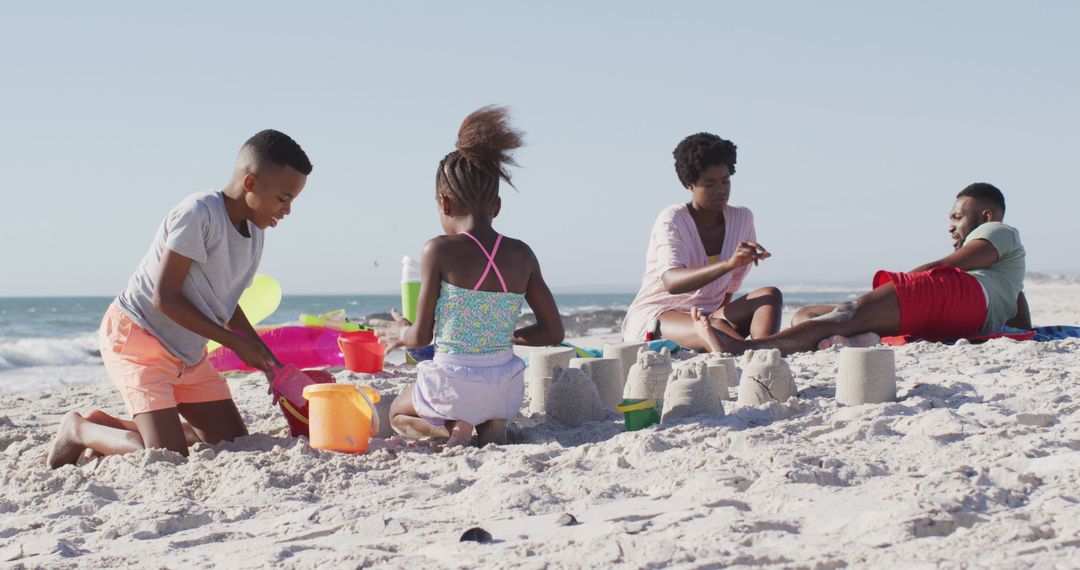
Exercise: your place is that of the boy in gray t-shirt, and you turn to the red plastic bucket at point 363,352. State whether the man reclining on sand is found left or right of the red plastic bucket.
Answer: right

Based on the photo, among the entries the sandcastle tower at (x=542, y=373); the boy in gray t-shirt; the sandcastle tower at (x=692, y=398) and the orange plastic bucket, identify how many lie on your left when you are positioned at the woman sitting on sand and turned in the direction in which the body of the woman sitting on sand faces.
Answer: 0

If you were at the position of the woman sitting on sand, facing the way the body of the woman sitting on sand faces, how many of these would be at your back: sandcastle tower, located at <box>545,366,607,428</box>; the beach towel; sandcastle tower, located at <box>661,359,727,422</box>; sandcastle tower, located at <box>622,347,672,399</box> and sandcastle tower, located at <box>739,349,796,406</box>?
0

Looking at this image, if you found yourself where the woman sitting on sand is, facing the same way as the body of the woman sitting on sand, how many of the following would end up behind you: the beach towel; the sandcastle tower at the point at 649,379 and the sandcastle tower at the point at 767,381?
0

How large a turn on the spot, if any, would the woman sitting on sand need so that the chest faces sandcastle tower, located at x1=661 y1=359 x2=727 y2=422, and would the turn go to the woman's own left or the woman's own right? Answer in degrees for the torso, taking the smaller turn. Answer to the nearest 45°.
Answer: approximately 45° to the woman's own right

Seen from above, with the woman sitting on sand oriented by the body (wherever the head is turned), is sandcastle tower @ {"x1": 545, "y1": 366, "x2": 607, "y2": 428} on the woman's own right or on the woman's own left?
on the woman's own right

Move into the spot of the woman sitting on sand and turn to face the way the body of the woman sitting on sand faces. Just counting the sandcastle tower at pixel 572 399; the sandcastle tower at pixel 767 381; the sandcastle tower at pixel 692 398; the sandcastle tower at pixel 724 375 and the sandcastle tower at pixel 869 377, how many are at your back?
0

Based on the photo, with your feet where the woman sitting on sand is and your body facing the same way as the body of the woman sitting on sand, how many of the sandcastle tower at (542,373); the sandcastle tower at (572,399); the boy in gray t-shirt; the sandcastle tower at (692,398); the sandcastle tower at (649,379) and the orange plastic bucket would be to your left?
0

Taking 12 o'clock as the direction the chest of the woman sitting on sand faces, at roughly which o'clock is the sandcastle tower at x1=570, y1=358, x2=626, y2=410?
The sandcastle tower is roughly at 2 o'clock from the woman sitting on sand.

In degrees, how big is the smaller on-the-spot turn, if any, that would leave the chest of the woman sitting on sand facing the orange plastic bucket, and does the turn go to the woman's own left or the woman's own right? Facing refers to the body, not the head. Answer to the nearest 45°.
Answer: approximately 90° to the woman's own right

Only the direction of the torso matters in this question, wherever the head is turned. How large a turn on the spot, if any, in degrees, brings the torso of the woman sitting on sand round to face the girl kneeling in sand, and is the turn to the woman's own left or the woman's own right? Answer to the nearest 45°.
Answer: approximately 45° to the woman's own right

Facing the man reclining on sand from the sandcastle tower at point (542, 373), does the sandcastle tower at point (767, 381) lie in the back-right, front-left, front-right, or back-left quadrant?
front-right

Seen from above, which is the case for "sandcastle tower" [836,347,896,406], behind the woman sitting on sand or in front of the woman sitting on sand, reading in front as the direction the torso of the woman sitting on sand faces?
in front

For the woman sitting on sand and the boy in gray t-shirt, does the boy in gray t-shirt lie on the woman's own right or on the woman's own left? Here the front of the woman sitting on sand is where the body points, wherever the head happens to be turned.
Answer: on the woman's own right

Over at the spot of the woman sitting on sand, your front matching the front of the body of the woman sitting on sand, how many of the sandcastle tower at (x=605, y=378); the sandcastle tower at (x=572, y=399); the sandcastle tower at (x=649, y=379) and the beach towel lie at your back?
0

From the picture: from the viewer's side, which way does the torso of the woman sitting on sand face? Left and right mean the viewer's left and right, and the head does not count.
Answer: facing the viewer and to the right of the viewer

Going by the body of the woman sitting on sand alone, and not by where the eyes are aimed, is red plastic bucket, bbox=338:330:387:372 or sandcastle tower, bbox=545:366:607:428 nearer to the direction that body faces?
the sandcastle tower
